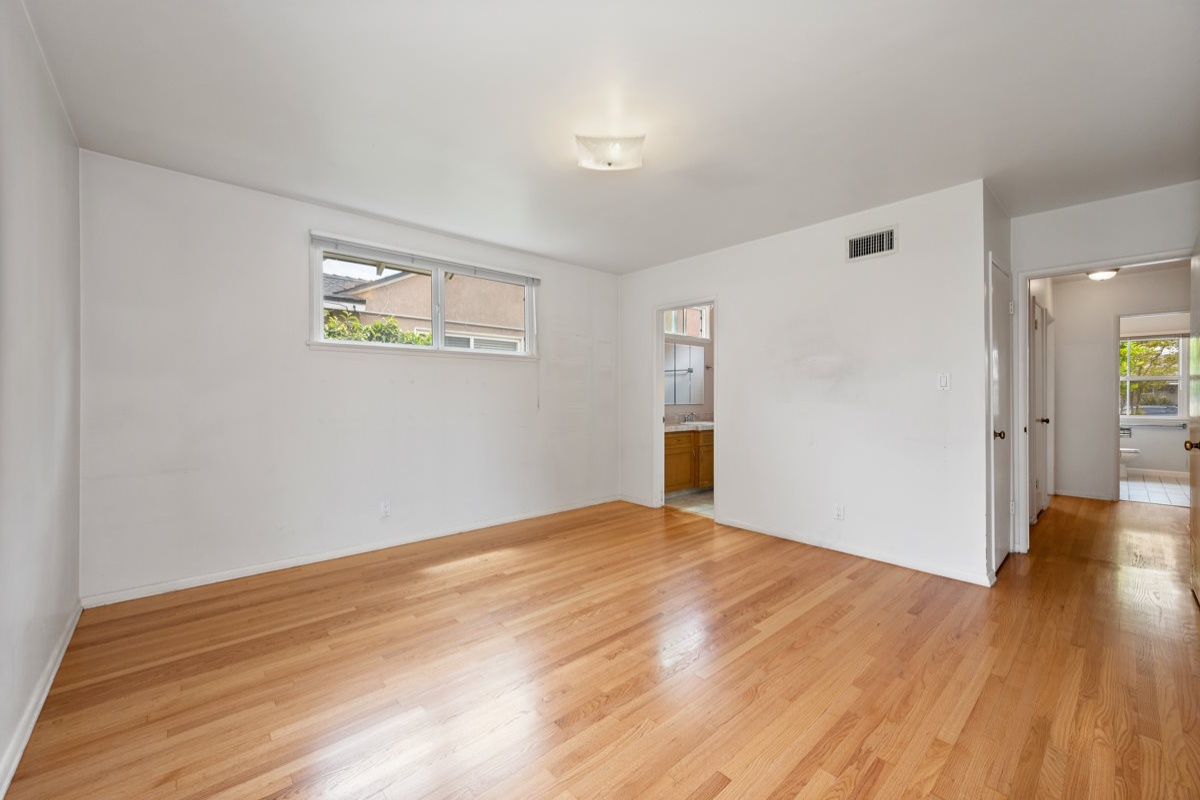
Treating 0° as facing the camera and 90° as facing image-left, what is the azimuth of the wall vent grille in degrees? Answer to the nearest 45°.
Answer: approximately 45°

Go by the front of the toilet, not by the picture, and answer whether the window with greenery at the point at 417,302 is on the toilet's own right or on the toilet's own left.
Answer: on the toilet's own right

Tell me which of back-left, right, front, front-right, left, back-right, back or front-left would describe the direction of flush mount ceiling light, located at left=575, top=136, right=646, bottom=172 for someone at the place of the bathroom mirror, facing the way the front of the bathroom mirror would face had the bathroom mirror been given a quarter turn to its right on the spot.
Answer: front-left

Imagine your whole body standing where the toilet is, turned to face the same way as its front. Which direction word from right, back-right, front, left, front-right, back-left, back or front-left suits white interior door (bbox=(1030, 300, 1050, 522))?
right

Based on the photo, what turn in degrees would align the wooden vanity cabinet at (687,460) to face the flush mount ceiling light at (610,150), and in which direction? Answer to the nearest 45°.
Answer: approximately 45° to its right

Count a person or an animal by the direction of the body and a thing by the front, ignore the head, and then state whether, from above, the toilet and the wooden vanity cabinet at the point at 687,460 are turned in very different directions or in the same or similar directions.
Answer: same or similar directions

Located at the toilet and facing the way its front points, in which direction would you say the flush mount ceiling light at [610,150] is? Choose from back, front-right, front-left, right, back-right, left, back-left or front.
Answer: right

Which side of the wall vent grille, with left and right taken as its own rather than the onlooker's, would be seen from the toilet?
back
